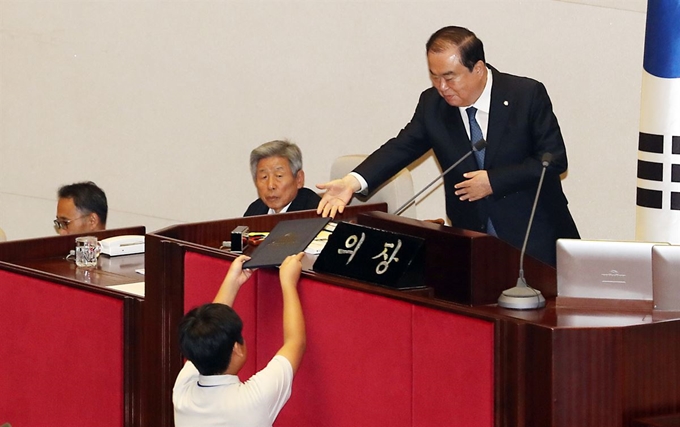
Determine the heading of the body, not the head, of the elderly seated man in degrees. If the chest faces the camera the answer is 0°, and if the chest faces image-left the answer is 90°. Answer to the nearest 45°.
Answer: approximately 45°

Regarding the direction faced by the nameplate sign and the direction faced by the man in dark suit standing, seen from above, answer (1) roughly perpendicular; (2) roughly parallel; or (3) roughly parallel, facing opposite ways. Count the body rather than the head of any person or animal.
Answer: roughly parallel

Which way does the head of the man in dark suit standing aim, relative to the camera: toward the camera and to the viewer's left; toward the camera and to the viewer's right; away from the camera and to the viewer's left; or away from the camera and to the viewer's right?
toward the camera and to the viewer's left

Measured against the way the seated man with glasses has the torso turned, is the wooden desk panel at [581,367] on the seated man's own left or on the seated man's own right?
on the seated man's own left

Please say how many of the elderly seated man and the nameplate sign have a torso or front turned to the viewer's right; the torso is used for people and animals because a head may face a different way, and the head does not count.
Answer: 0

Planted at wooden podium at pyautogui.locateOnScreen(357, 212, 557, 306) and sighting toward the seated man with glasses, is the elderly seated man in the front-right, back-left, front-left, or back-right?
front-right

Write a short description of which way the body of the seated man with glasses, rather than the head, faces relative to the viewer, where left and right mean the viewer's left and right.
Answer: facing the viewer and to the left of the viewer
